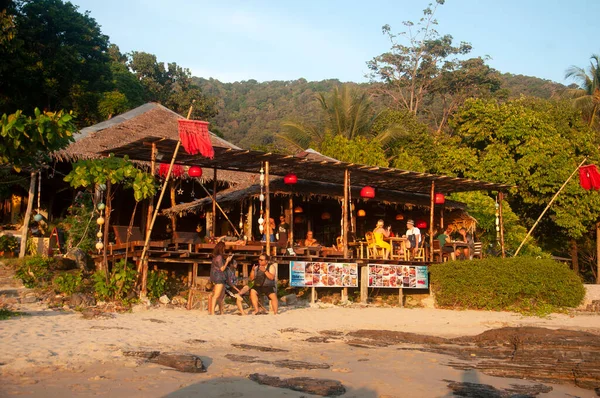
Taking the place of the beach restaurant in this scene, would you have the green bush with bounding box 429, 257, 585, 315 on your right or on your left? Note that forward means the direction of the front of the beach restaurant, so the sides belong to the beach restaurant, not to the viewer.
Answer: on your left
